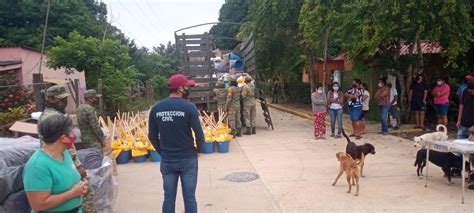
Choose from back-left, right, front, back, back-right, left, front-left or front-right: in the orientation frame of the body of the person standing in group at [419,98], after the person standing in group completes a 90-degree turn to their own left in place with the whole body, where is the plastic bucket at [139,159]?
back-right

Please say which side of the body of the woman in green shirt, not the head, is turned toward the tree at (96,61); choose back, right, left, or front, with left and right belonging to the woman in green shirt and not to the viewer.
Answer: left

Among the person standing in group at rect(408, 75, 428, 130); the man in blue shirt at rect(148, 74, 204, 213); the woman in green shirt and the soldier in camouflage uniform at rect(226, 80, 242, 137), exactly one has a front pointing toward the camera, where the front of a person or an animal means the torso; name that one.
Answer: the person standing in group

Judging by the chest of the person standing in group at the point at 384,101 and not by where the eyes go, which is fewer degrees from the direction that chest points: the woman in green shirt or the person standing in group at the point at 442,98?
the woman in green shirt

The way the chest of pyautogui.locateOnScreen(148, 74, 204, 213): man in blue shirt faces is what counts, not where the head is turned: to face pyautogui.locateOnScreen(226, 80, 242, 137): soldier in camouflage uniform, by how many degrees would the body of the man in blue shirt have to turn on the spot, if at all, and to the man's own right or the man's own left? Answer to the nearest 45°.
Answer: approximately 45° to the man's own left

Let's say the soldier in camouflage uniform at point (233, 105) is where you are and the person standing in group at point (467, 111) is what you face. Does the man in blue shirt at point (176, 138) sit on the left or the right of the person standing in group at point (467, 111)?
right

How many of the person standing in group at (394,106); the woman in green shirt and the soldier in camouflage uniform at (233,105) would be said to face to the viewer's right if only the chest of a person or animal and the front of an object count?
1

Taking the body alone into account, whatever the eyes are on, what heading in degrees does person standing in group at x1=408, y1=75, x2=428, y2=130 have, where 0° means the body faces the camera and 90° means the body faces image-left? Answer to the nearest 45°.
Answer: approximately 0°

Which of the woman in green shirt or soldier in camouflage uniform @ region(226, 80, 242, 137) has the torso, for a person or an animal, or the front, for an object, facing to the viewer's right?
the woman in green shirt

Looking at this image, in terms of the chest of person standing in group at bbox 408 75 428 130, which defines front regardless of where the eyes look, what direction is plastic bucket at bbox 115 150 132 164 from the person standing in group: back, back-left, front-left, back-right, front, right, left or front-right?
front-right

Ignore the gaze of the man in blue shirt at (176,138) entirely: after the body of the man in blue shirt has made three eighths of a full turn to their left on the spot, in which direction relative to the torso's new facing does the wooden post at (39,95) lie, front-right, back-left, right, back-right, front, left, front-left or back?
front-right

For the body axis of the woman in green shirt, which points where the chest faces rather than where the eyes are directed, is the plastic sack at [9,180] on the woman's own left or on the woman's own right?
on the woman's own left
